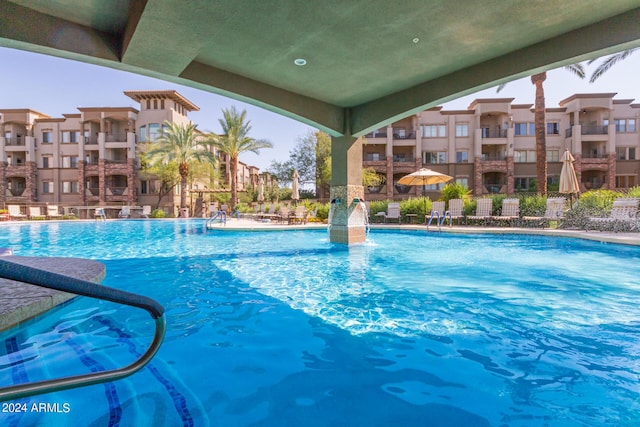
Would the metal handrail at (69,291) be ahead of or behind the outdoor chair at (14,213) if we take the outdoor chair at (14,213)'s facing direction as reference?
ahead

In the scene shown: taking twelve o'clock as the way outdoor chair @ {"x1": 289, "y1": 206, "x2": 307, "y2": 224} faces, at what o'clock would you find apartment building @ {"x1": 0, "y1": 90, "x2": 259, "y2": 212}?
The apartment building is roughly at 3 o'clock from the outdoor chair.

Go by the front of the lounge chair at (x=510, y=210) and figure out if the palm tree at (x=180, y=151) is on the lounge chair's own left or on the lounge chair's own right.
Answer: on the lounge chair's own right

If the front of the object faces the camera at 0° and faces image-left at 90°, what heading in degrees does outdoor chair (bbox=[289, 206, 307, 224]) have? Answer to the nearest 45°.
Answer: approximately 45°

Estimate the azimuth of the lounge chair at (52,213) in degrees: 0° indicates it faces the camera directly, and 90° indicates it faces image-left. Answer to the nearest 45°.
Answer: approximately 315°

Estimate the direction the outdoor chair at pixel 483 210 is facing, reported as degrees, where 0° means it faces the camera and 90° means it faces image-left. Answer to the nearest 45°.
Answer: approximately 45°
